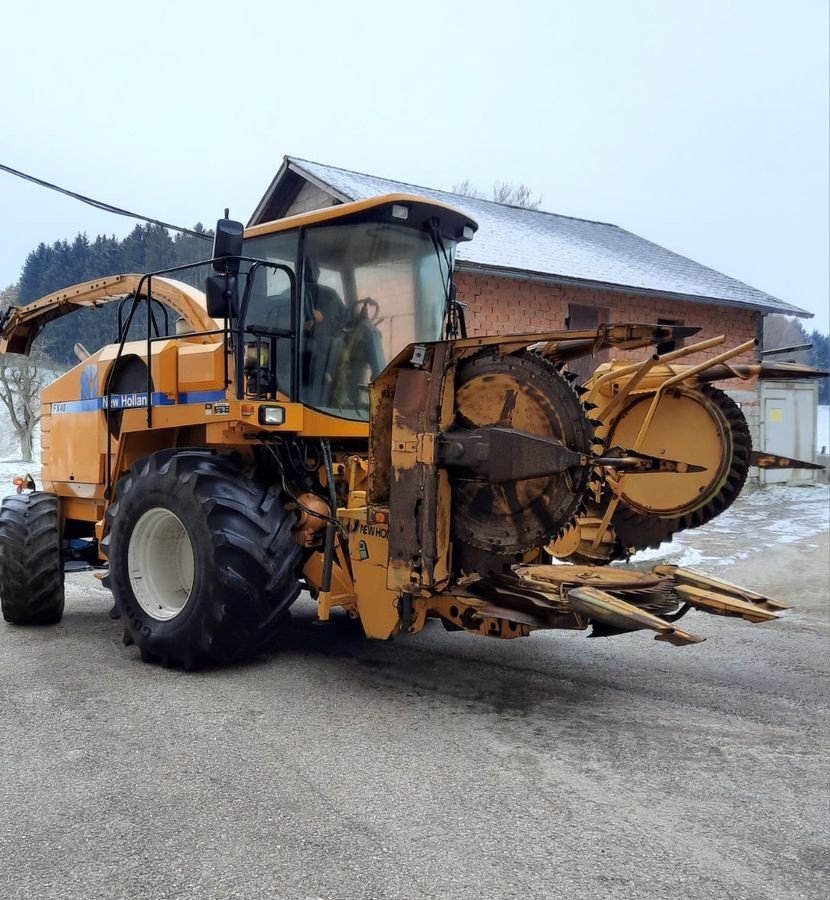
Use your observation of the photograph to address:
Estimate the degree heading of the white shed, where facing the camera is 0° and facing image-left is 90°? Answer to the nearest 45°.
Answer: approximately 0°

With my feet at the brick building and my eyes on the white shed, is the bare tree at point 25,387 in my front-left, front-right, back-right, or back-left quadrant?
back-left

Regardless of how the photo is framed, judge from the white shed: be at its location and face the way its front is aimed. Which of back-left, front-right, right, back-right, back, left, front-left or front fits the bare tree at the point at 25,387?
right
